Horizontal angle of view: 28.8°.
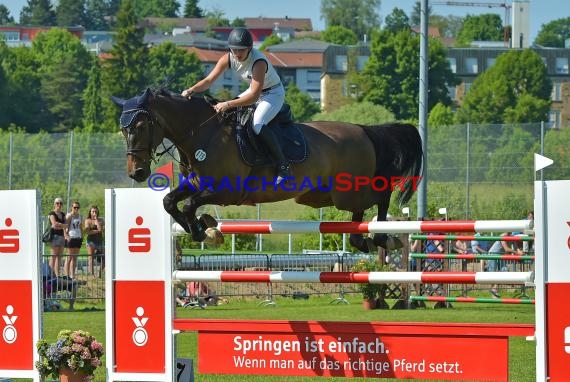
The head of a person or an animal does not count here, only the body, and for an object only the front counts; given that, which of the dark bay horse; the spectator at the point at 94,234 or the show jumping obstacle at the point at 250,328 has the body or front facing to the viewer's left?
the dark bay horse

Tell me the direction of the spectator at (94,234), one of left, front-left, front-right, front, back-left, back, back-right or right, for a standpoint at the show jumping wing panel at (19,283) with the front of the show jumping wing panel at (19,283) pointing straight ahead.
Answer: back

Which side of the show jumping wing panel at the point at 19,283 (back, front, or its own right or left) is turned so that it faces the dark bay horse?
left

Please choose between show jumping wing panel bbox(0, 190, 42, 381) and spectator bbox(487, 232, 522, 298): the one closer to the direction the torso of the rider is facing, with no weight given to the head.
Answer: the show jumping wing panel

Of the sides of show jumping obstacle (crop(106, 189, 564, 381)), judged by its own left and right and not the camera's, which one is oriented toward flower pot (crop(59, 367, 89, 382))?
right

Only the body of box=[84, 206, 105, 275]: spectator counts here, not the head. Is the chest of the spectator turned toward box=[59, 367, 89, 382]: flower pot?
yes

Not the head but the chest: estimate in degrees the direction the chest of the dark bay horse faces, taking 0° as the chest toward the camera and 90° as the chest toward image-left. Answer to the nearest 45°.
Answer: approximately 90°

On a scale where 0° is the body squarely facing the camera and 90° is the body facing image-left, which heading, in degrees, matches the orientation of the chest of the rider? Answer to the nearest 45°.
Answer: approximately 45°
